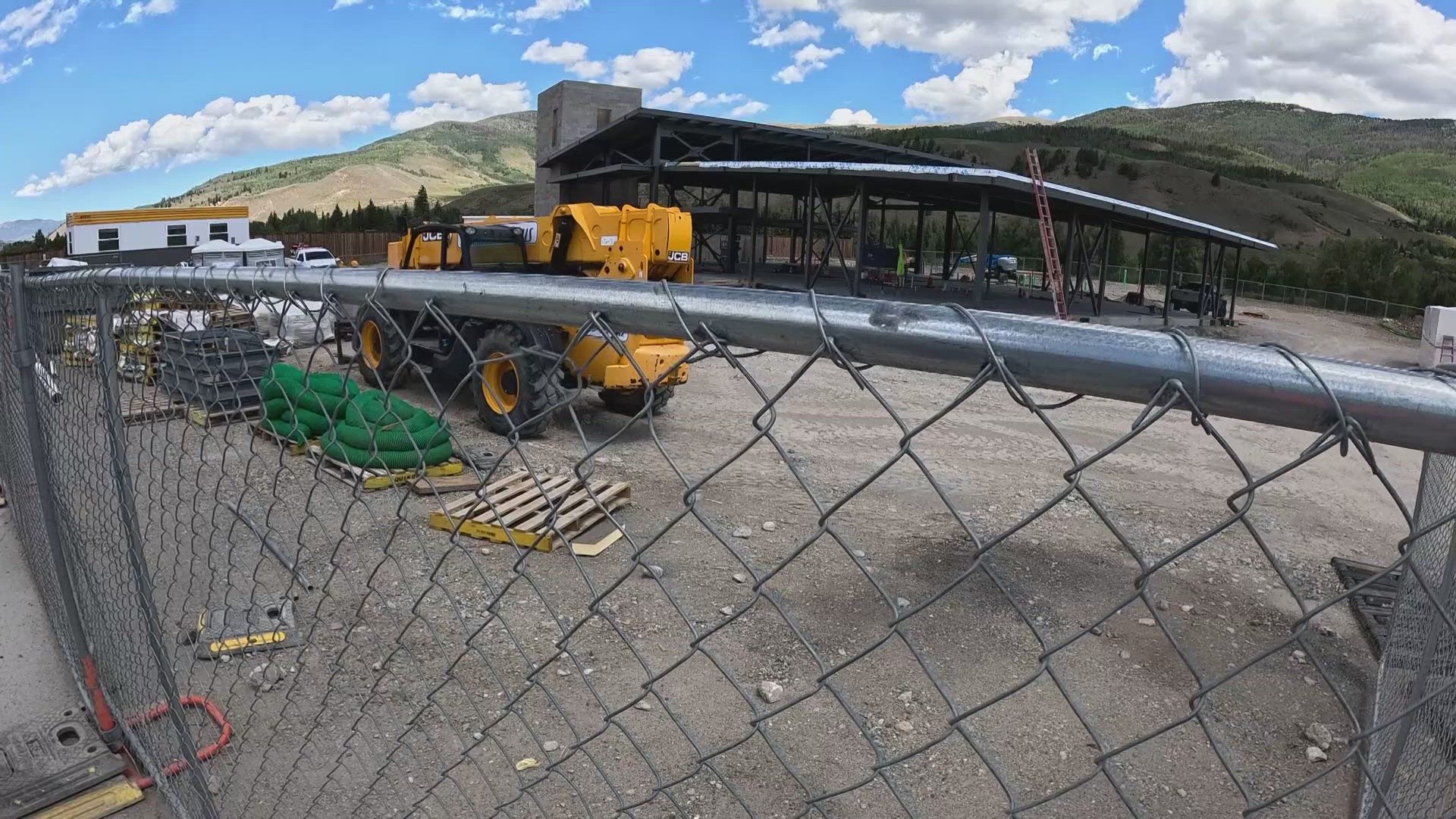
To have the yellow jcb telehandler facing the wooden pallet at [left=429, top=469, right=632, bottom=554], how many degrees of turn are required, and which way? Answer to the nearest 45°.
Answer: approximately 135° to its left

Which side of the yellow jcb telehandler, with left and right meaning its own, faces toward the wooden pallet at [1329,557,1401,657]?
back

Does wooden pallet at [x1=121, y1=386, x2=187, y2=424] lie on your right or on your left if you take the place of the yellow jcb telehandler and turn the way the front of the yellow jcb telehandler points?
on your left

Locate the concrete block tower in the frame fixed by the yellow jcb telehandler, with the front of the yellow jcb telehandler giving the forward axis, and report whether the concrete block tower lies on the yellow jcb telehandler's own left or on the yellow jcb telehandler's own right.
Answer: on the yellow jcb telehandler's own right

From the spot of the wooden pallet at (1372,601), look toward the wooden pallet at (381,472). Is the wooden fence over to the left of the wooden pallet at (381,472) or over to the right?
right

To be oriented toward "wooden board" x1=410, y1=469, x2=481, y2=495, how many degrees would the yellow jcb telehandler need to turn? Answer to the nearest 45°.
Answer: approximately 135° to its left

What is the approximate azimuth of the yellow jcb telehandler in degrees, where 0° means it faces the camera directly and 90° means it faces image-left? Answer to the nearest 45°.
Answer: approximately 135°

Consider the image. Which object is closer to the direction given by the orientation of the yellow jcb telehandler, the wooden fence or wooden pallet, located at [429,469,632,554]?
the wooden fence

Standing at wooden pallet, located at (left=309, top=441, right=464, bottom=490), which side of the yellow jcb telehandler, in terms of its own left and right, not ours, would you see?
left

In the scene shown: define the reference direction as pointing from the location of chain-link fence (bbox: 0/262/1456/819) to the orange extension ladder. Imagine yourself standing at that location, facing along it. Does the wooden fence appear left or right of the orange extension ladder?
left
